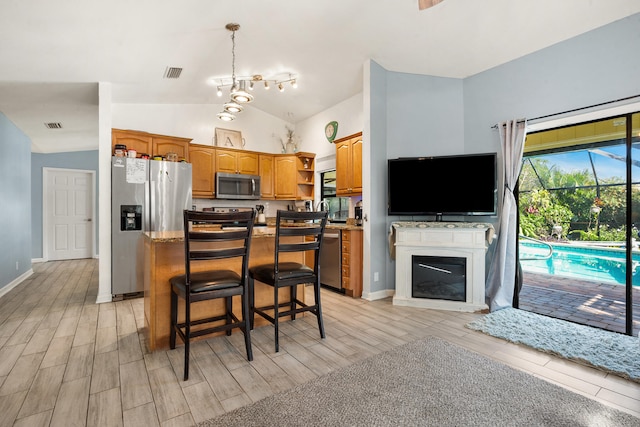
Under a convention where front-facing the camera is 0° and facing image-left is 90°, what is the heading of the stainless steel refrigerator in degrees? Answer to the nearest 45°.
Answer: approximately 0°

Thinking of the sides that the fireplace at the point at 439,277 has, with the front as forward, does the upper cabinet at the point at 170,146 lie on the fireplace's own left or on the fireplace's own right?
on the fireplace's own right

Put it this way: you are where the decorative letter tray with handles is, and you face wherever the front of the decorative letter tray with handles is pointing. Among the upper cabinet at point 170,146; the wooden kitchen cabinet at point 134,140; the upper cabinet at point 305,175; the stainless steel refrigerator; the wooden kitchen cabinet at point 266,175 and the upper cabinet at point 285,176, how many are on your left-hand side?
3

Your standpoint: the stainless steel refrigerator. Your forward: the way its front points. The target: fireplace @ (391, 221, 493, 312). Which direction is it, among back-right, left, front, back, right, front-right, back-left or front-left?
front-left

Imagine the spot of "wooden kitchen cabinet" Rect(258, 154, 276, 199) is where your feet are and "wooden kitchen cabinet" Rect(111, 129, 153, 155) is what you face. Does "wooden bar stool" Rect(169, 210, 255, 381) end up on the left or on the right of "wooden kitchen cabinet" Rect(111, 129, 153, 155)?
left

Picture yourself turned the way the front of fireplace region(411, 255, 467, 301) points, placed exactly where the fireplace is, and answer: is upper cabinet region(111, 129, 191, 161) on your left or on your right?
on your right

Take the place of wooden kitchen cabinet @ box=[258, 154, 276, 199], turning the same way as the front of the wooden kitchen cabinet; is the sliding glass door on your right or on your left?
on your left

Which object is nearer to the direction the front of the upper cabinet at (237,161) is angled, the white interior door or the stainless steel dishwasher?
the stainless steel dishwasher

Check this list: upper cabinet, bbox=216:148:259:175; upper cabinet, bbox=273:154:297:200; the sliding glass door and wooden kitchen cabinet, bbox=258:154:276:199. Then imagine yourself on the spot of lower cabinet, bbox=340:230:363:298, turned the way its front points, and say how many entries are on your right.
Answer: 3

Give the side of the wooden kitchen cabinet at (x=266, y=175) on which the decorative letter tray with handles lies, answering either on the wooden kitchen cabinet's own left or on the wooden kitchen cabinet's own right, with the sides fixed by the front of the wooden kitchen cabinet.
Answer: on the wooden kitchen cabinet's own right
